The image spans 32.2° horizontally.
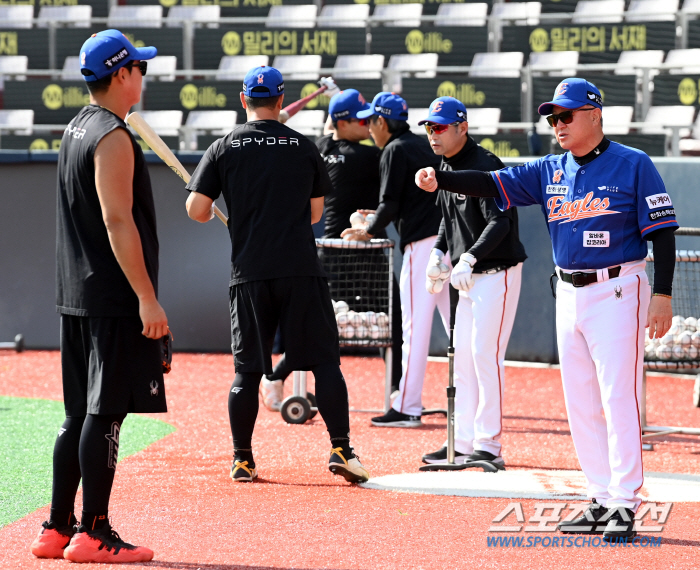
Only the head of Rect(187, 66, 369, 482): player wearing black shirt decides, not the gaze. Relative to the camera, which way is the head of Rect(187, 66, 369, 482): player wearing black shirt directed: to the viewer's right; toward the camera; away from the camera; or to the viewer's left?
away from the camera

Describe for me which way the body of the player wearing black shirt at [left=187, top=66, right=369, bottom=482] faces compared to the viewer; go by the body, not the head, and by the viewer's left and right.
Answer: facing away from the viewer

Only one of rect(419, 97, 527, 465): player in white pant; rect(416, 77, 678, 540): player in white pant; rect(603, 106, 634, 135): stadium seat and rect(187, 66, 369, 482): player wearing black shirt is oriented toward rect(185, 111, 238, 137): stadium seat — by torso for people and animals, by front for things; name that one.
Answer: the player wearing black shirt

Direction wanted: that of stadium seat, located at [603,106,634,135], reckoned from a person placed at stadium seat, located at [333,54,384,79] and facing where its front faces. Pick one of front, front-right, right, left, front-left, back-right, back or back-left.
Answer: front-left

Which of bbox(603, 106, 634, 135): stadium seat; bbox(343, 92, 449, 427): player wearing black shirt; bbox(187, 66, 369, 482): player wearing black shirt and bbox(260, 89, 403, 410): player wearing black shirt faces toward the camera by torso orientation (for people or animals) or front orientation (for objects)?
the stadium seat

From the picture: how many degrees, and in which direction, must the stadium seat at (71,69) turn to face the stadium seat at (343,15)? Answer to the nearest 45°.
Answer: approximately 90° to its left

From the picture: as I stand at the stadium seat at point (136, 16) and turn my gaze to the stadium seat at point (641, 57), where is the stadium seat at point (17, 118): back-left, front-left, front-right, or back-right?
back-right

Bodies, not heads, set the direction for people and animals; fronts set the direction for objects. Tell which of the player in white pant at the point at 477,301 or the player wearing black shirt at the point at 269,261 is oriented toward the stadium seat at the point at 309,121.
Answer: the player wearing black shirt

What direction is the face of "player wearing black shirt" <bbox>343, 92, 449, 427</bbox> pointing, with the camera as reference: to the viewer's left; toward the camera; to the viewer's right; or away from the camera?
to the viewer's left

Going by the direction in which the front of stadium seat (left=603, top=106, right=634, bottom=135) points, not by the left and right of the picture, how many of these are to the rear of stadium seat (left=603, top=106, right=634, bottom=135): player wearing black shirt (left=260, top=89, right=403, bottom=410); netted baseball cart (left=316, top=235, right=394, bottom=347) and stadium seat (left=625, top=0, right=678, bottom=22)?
1

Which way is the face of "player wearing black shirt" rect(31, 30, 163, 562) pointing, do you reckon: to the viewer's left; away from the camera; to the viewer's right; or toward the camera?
to the viewer's right

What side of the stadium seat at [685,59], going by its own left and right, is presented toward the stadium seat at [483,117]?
right

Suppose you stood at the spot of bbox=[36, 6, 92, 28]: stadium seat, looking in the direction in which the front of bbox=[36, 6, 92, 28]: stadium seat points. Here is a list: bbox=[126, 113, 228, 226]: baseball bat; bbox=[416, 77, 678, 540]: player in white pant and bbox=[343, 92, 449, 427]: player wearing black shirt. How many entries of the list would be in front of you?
3

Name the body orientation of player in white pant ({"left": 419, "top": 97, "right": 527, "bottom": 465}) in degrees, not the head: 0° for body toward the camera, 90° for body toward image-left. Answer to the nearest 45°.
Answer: approximately 45°
